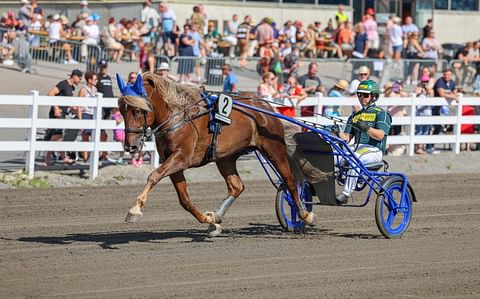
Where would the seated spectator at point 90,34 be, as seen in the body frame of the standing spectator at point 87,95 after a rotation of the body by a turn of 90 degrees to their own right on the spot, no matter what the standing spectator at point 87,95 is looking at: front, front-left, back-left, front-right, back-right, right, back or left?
back-right

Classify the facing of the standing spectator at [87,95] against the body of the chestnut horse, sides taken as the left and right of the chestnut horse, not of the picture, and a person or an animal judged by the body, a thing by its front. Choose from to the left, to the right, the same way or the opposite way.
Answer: to the left

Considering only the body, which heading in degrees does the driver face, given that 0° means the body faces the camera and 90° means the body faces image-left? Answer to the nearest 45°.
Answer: approximately 45°

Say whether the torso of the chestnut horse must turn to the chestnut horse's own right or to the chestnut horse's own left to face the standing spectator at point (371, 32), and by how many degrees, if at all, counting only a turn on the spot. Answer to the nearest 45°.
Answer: approximately 135° to the chestnut horse's own right

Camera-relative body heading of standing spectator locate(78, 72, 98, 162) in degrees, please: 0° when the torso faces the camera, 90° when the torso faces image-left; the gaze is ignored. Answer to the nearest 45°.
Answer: approximately 315°

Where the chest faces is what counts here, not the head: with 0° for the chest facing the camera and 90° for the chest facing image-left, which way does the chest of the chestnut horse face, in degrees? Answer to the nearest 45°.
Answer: approximately 45°

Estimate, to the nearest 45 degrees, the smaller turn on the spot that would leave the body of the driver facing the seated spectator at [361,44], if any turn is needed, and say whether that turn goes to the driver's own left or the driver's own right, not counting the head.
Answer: approximately 135° to the driver's own right

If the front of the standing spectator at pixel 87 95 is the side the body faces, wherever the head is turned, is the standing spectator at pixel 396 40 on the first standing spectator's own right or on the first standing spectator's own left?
on the first standing spectator's own left

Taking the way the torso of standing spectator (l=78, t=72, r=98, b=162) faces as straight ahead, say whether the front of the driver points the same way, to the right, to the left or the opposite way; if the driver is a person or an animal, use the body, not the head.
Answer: to the right

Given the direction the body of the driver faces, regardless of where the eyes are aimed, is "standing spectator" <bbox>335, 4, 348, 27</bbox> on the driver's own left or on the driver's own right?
on the driver's own right

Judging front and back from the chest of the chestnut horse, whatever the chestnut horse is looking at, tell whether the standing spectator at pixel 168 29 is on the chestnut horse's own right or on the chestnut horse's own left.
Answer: on the chestnut horse's own right

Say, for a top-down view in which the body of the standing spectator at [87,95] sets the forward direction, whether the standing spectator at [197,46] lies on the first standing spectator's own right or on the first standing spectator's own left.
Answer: on the first standing spectator's own left
